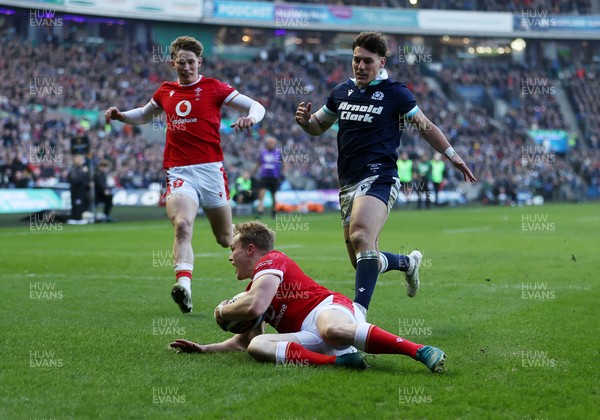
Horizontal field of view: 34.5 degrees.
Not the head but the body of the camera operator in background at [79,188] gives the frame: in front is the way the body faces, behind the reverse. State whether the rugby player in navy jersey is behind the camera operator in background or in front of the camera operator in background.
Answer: in front

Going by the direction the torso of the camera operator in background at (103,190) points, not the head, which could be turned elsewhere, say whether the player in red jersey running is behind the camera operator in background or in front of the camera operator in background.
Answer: in front

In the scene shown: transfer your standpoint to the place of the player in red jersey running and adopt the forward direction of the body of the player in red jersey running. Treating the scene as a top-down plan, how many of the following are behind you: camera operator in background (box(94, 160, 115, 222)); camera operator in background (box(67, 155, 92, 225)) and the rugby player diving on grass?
2

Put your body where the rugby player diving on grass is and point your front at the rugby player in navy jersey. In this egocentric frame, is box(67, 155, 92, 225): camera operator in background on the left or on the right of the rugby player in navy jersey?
left

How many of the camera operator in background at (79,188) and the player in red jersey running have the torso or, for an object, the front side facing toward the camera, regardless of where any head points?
2

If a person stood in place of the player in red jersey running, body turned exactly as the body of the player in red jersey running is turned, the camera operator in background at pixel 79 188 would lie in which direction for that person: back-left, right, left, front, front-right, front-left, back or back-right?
back

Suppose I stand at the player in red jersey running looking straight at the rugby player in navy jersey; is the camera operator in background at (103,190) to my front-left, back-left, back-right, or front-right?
back-left

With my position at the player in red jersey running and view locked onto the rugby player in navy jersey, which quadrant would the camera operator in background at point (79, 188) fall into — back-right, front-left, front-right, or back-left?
back-left

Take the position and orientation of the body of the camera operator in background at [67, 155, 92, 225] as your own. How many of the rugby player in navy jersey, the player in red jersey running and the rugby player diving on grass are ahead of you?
3

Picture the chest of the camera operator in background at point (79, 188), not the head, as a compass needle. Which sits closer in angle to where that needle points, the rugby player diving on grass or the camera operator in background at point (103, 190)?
the rugby player diving on grass

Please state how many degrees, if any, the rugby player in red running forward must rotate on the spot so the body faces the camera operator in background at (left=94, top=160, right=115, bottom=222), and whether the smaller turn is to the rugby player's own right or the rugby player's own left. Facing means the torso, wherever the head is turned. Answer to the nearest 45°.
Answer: approximately 180°
